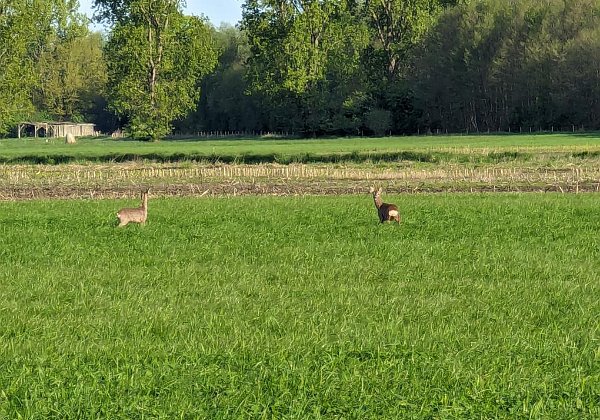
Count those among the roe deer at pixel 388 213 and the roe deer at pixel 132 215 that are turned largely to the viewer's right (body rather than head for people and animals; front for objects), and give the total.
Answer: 1

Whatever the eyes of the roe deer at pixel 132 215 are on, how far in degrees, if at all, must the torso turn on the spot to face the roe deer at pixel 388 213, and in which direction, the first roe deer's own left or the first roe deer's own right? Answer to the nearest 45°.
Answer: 0° — it already faces it

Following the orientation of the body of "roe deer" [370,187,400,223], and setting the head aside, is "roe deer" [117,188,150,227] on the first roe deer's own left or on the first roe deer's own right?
on the first roe deer's own left

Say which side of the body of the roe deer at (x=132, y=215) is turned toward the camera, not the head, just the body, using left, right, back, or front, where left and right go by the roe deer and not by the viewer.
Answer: right

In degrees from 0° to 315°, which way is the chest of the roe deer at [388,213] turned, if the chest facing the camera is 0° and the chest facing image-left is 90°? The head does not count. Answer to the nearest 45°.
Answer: approximately 135°
